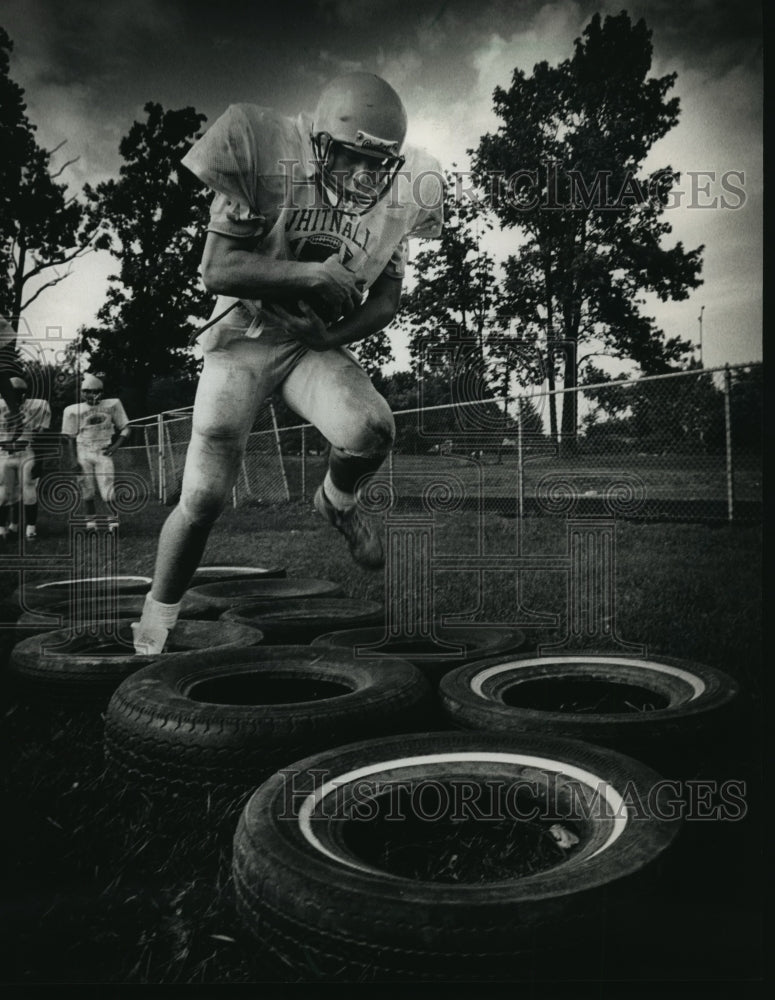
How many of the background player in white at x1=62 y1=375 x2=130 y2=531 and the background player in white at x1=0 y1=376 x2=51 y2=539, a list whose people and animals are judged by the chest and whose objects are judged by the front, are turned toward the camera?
2

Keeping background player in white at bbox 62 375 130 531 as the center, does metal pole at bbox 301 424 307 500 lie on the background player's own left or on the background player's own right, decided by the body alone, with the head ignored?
on the background player's own left

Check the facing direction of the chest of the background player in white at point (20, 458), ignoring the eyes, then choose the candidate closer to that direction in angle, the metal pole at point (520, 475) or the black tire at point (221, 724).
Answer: the black tire

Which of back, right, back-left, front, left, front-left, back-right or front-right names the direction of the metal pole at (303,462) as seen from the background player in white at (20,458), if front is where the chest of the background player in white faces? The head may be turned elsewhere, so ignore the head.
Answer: left

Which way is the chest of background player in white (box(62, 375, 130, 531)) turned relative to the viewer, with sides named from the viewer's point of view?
facing the viewer

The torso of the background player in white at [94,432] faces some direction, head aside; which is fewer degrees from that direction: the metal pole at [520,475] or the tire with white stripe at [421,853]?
the tire with white stripe

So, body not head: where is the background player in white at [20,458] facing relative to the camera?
toward the camera
